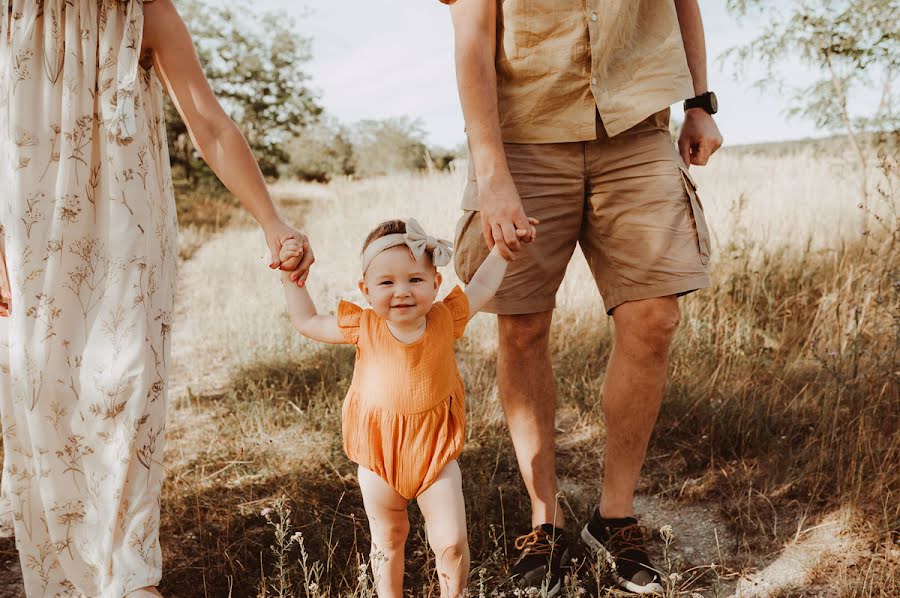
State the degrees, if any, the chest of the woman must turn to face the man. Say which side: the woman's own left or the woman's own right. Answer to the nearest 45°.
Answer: approximately 90° to the woman's own left

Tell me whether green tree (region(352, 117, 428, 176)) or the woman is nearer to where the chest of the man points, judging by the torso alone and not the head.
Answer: the woman

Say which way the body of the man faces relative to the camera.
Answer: toward the camera

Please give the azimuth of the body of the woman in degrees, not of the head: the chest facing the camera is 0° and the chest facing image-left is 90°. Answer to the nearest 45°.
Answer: approximately 0°

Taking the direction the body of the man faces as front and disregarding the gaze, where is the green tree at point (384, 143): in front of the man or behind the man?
behind

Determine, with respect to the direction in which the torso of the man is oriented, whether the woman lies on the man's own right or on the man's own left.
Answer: on the man's own right

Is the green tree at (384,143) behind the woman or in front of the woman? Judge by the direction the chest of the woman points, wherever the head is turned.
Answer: behind
